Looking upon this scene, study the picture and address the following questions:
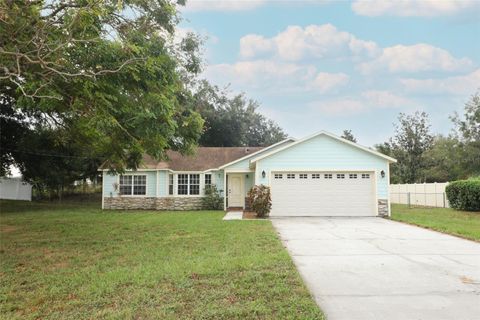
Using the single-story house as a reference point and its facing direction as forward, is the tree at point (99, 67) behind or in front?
in front

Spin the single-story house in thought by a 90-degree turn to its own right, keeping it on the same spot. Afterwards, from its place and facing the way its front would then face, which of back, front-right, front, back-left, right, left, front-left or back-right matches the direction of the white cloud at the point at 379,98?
back-right

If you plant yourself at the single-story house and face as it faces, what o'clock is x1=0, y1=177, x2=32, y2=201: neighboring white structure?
The neighboring white structure is roughly at 4 o'clock from the single-story house.

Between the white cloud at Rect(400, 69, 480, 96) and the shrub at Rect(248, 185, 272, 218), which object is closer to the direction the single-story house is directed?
the shrub

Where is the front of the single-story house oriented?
toward the camera

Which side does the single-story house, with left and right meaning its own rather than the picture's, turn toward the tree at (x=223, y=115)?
back

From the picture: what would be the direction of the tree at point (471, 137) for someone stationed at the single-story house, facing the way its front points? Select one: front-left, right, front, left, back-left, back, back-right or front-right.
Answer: back-left

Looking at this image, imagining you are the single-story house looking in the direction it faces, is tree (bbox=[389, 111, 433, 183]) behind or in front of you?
behind
